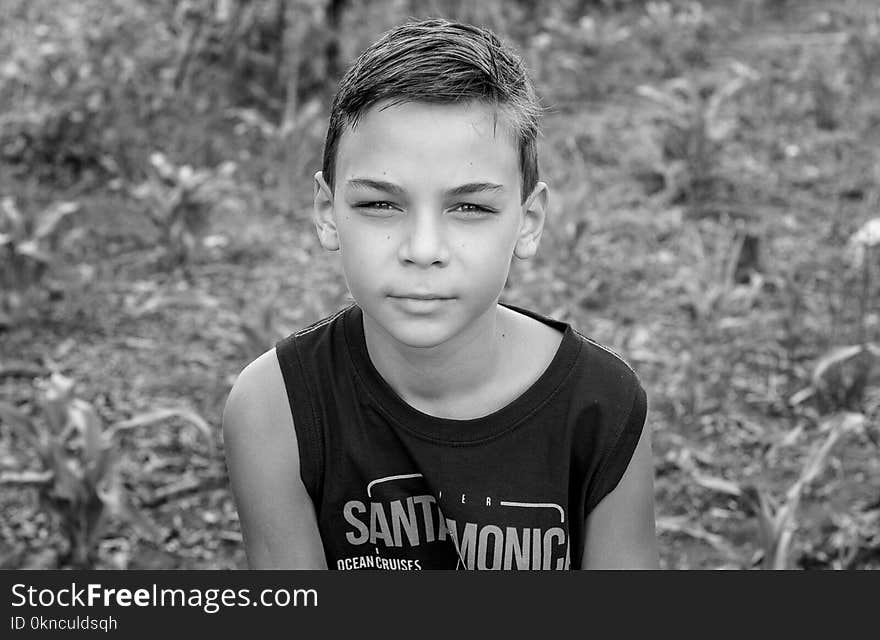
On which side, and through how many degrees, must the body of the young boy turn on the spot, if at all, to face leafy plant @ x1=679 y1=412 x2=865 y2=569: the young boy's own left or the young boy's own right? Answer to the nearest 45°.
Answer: approximately 135° to the young boy's own left

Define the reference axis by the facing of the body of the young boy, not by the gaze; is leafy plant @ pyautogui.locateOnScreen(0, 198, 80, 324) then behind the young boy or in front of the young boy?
behind

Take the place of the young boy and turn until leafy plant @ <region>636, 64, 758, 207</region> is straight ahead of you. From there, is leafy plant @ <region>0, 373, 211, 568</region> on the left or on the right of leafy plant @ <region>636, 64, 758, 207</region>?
left

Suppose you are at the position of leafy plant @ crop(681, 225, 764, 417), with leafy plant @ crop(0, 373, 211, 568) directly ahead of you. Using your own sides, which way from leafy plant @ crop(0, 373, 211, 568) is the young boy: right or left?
left

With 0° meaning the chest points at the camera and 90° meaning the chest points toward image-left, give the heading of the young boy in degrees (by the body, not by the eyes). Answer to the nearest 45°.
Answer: approximately 0°

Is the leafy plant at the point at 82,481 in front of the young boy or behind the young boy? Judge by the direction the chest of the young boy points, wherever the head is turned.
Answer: behind

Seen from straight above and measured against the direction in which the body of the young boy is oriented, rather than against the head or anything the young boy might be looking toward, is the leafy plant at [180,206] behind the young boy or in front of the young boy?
behind
